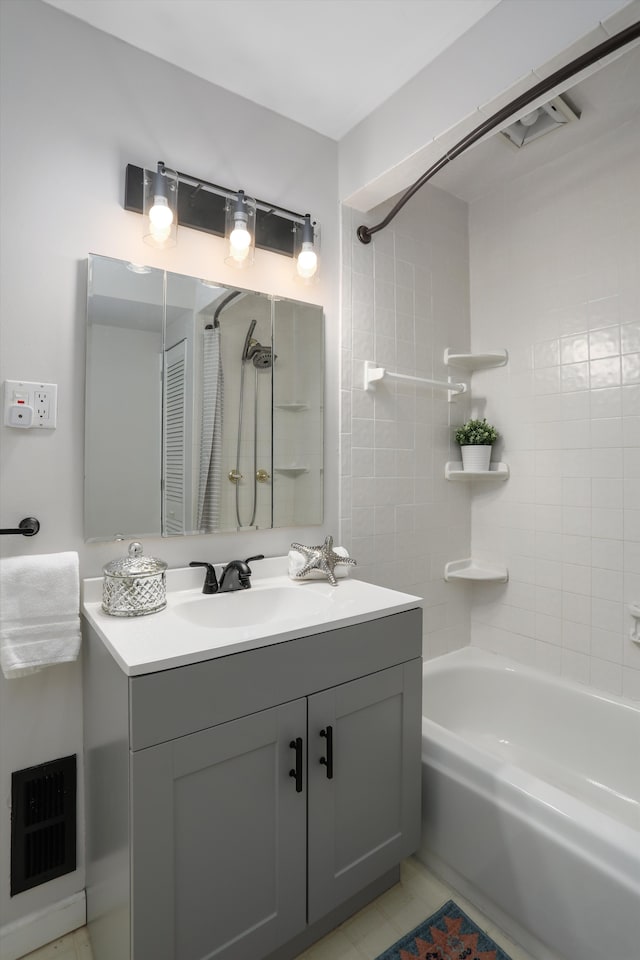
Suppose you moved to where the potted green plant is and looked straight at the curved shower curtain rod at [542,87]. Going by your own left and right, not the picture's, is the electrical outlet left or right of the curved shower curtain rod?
right

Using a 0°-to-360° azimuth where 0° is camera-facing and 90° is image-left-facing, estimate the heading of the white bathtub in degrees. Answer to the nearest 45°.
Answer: approximately 45°

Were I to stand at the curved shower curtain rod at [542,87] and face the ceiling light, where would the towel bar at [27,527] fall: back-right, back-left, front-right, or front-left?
back-left

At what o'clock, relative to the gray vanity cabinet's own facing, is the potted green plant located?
The potted green plant is roughly at 9 o'clock from the gray vanity cabinet.

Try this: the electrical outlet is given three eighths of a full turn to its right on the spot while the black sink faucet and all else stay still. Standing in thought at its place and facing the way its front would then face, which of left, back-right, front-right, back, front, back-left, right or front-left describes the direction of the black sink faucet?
back-right

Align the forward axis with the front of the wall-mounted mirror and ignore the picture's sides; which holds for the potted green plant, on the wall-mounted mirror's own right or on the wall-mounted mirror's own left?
on the wall-mounted mirror's own left
